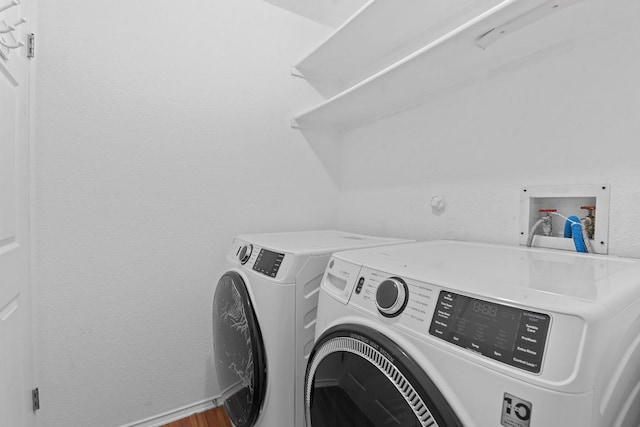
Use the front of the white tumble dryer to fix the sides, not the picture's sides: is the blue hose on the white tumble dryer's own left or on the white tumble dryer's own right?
on the white tumble dryer's own left

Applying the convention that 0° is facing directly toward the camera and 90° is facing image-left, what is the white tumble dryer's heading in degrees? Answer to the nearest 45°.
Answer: approximately 45°

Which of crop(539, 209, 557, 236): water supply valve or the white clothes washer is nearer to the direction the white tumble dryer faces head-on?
the white clothes washer

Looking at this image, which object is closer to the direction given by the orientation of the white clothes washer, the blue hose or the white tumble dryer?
the white tumble dryer

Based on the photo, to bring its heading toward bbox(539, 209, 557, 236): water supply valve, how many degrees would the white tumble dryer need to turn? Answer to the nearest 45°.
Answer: approximately 135° to its left

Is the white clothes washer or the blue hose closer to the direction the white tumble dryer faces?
the white clothes washer

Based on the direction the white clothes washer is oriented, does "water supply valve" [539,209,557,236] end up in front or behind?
behind

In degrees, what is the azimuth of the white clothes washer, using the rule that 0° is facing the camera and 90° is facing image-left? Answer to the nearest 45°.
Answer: approximately 45°
